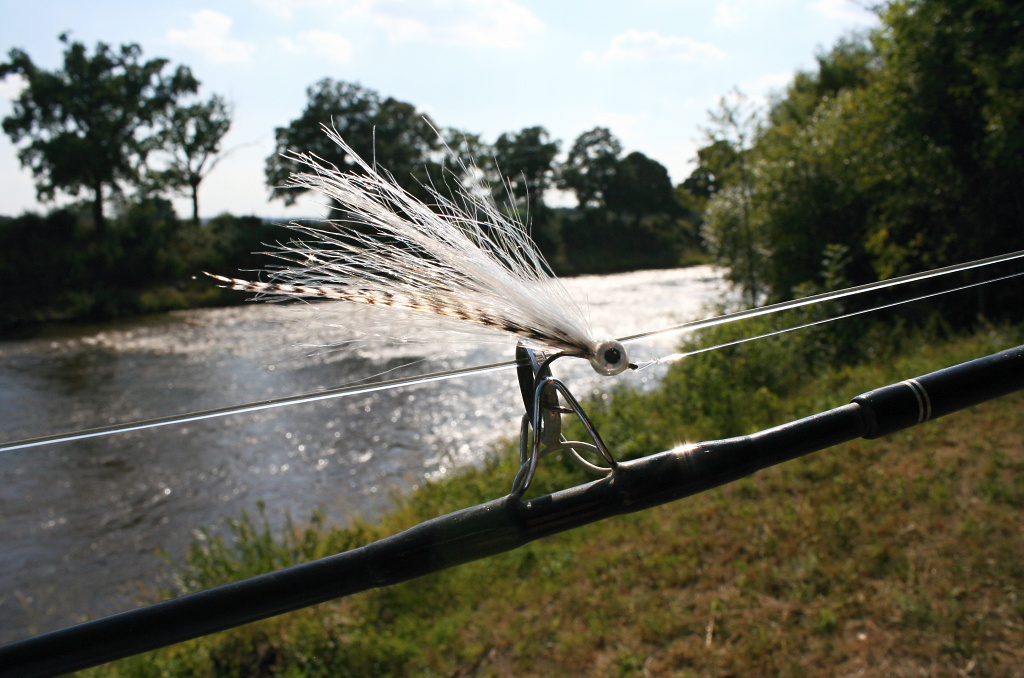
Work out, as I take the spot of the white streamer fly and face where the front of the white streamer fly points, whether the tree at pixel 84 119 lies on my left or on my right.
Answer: on my left

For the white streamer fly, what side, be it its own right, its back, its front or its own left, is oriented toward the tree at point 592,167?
left

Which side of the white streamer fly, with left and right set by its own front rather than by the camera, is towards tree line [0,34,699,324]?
left

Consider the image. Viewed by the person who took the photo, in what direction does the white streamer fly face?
facing to the right of the viewer

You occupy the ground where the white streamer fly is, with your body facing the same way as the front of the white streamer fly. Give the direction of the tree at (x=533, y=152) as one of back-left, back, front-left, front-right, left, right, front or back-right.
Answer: left
